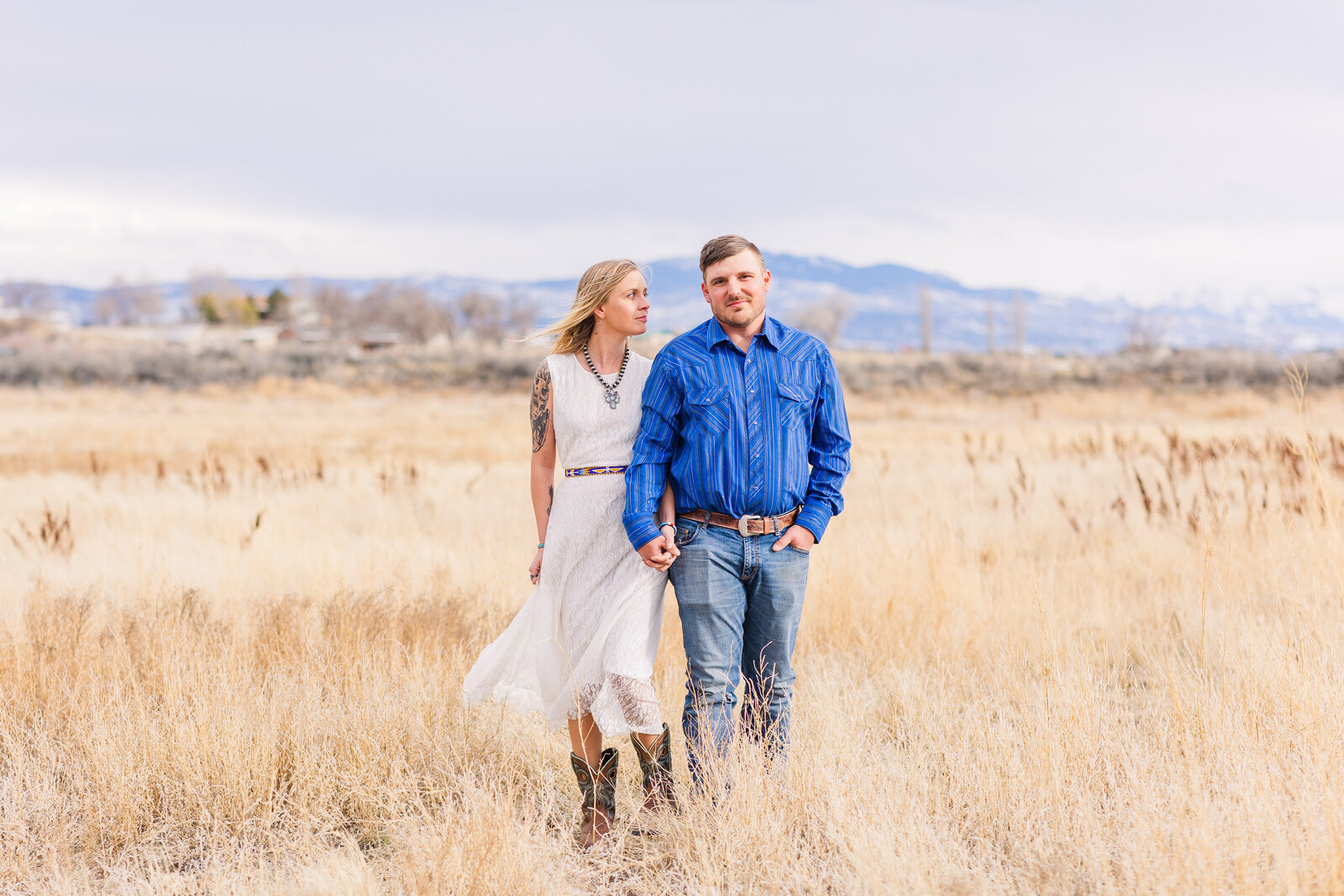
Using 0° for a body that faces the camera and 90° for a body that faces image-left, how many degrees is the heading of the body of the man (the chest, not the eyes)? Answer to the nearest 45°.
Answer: approximately 0°
